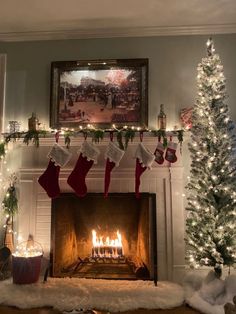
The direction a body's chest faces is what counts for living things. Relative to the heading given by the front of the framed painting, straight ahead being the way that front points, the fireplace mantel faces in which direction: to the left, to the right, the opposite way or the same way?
the same way

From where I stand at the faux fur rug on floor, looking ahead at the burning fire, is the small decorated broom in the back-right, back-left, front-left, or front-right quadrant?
front-left

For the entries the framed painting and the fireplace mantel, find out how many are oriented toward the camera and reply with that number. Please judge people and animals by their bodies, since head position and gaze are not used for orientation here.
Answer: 2

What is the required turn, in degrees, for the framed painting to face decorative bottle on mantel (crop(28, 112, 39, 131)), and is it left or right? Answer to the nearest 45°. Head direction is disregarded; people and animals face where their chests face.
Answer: approximately 90° to its right

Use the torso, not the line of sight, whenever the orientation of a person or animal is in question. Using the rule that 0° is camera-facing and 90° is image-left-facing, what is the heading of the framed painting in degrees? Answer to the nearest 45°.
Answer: approximately 0°

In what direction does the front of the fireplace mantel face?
toward the camera

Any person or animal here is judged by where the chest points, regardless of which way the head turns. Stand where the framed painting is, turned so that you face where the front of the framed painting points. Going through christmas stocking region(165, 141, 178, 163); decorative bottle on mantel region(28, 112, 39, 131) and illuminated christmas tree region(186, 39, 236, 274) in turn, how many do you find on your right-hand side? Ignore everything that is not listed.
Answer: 1

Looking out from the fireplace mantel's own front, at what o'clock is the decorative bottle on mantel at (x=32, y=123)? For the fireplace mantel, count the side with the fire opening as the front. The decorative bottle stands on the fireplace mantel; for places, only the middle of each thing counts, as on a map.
The decorative bottle on mantel is roughly at 3 o'clock from the fireplace mantel.
